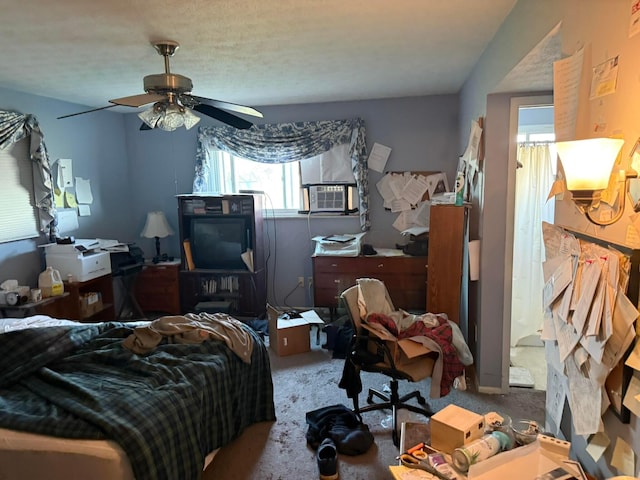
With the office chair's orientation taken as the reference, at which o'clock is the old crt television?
The old crt television is roughly at 6 o'clock from the office chair.

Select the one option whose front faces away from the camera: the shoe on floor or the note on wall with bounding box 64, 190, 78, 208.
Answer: the shoe on floor

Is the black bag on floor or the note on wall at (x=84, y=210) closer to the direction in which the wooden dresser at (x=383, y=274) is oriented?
the black bag on floor

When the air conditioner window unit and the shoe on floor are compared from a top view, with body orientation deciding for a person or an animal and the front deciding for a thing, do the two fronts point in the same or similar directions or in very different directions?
very different directions

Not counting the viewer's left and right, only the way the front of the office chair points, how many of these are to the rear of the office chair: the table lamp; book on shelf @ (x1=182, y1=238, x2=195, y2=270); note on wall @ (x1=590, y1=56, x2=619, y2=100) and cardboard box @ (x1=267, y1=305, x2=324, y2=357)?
3

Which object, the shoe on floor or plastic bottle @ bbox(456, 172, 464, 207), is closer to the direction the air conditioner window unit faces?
the shoe on floor

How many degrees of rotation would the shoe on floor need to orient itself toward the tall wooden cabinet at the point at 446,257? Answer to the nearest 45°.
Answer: approximately 45° to its right

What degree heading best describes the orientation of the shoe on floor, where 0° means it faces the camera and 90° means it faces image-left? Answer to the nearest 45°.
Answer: approximately 180°

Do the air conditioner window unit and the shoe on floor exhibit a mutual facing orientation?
yes
